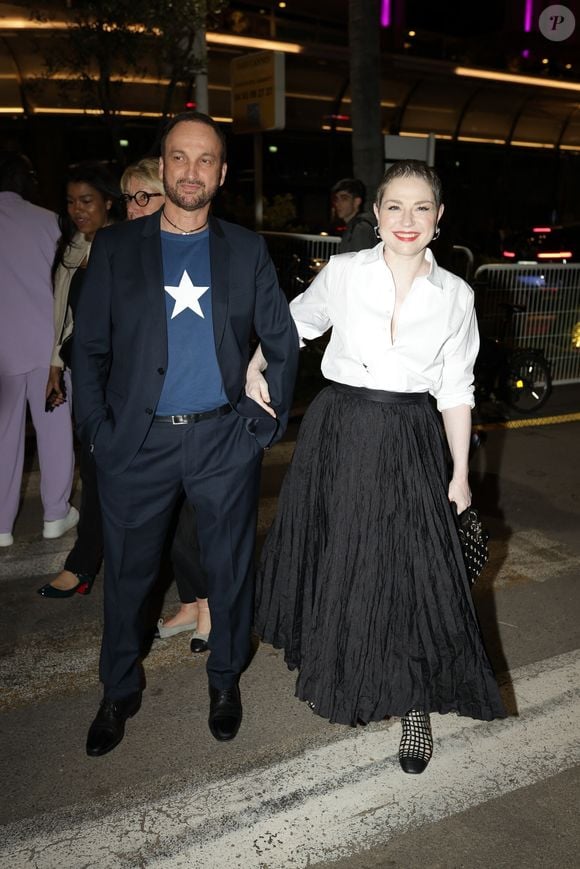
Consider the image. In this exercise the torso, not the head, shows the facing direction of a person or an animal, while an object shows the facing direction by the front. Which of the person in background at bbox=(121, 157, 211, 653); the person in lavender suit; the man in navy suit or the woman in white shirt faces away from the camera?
the person in lavender suit

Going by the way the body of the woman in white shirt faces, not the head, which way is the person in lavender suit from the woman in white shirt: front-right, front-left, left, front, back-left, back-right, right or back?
back-right

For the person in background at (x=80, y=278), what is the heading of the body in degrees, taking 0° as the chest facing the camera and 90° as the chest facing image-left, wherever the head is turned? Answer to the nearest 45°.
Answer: approximately 45°

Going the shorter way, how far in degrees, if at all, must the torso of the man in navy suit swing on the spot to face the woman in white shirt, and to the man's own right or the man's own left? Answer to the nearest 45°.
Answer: approximately 90° to the man's own left

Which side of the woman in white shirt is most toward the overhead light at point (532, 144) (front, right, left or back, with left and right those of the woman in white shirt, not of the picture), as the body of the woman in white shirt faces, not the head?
back

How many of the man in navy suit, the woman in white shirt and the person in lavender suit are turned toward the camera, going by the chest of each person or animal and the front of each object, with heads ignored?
2

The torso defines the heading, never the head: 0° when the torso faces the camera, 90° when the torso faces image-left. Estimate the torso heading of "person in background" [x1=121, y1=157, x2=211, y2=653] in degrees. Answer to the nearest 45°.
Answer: approximately 45°

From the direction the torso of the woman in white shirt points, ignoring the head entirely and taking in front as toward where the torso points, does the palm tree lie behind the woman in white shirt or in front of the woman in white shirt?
behind
